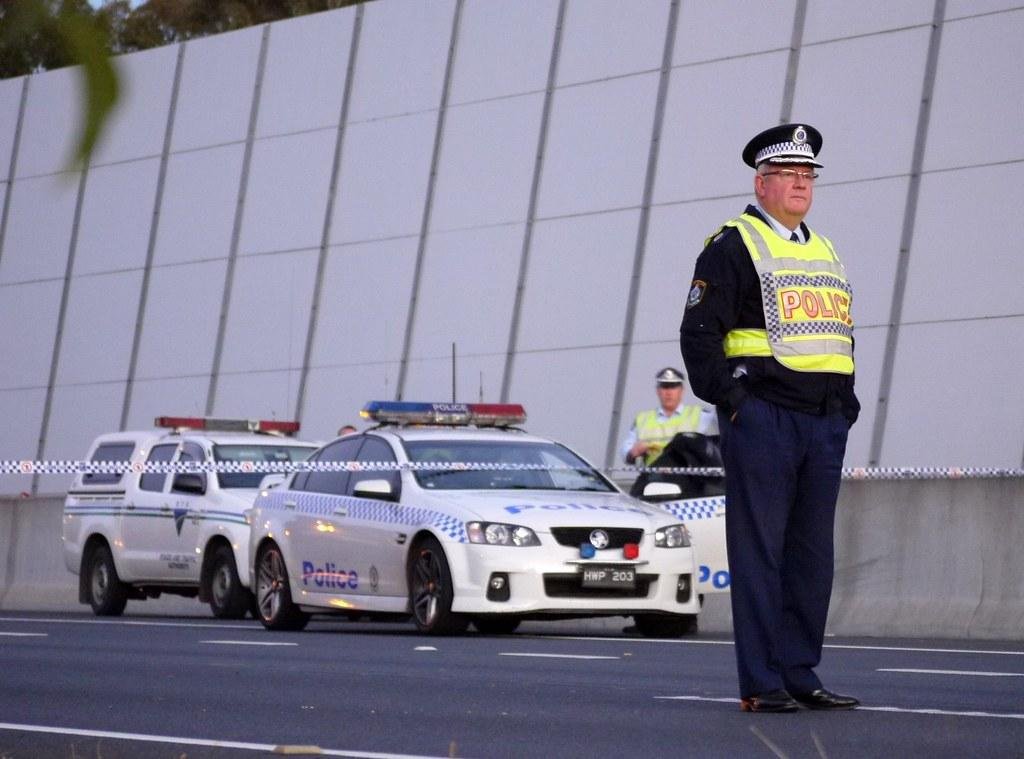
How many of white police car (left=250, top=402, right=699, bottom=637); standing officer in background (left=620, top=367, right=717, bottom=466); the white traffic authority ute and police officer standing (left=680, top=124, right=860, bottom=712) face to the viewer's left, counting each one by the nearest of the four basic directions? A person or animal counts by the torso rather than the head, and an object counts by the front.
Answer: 0

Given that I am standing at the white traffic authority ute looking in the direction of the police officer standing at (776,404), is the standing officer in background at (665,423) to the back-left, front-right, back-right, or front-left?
front-left

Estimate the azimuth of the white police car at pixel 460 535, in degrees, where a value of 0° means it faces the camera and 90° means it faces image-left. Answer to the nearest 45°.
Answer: approximately 315°

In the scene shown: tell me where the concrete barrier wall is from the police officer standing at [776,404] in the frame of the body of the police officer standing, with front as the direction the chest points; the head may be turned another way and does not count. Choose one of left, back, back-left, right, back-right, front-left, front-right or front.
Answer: back-left

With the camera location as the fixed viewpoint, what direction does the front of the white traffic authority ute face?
facing the viewer and to the right of the viewer

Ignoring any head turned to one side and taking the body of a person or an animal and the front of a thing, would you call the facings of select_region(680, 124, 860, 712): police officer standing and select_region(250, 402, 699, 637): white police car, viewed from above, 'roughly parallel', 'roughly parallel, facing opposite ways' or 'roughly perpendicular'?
roughly parallel

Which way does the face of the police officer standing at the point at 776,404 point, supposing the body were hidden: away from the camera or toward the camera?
toward the camera

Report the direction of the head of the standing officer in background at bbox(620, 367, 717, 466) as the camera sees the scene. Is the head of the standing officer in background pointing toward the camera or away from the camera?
toward the camera

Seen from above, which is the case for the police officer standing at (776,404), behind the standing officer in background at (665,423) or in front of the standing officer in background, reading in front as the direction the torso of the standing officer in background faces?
in front

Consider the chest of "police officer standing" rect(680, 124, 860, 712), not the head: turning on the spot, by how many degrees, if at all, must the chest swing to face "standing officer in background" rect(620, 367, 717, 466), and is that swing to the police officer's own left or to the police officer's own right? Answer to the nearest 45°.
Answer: approximately 135° to the police officer's own left

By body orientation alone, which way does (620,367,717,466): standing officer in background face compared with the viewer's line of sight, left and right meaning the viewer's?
facing the viewer
